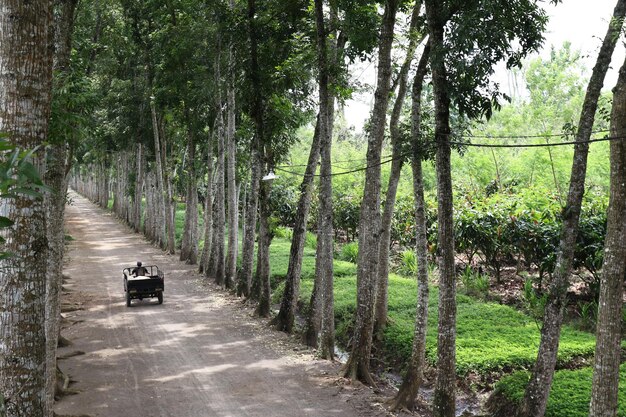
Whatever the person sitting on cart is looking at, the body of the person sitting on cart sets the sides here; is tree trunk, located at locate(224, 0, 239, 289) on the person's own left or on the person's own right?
on the person's own right

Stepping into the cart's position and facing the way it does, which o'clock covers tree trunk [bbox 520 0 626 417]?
The tree trunk is roughly at 5 o'clock from the cart.

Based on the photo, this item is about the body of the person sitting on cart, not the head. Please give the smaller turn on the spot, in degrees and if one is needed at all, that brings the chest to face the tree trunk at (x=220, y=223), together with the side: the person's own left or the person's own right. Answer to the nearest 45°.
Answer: approximately 45° to the person's own right

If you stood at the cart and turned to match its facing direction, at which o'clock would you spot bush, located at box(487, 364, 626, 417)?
The bush is roughly at 5 o'clock from the cart.

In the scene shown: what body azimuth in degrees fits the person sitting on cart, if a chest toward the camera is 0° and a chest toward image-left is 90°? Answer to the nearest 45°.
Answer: approximately 180°

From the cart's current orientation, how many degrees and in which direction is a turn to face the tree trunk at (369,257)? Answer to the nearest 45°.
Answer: approximately 135° to its right

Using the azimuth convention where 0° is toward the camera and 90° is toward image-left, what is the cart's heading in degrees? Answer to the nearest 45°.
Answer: approximately 180°

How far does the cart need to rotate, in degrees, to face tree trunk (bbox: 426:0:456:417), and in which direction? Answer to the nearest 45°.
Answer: approximately 180°
